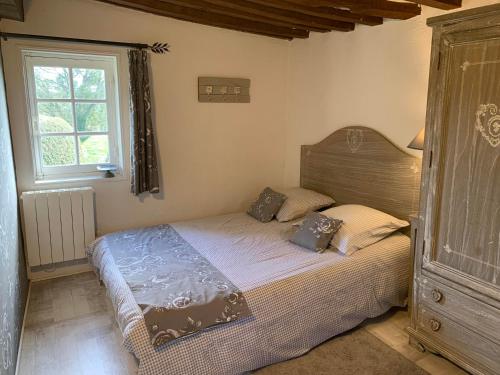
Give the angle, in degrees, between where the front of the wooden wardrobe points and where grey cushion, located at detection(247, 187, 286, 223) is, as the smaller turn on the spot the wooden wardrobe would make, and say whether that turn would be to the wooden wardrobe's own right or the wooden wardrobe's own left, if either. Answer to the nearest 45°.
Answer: approximately 90° to the wooden wardrobe's own right

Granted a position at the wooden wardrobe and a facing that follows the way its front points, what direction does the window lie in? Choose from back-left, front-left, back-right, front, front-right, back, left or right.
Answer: front-right

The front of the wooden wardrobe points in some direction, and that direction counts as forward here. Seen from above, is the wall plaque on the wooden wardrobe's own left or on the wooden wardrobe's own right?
on the wooden wardrobe's own right

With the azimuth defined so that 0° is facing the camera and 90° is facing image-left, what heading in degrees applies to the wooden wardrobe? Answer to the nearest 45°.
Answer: approximately 45°

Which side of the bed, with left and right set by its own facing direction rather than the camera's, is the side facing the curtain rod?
right

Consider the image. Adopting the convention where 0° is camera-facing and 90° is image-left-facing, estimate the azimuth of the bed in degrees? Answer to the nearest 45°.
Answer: approximately 45°

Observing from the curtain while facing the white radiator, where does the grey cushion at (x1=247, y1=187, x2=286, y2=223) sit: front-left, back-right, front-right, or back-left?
back-left

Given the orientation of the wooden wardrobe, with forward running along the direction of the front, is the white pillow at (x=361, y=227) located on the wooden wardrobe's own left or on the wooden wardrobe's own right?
on the wooden wardrobe's own right

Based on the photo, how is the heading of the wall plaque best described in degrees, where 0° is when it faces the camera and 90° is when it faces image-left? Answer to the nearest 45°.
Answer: approximately 0°

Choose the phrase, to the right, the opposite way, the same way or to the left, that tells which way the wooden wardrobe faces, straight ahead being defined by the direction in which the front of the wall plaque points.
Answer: to the right
